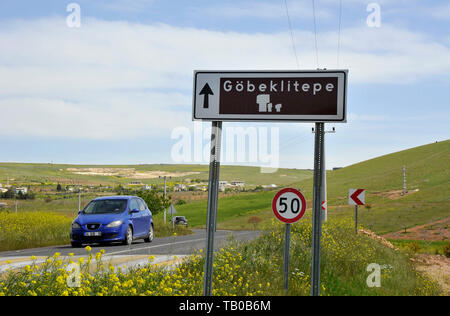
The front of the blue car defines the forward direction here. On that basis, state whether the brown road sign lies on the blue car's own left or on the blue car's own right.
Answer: on the blue car's own left

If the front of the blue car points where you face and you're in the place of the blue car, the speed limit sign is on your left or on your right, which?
on your left

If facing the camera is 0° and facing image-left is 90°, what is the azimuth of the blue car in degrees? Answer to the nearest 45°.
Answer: approximately 45°

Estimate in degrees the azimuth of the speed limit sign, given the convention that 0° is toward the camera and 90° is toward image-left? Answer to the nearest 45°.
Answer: approximately 0°

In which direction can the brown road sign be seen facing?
toward the camera

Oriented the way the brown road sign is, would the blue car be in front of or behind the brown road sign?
behind

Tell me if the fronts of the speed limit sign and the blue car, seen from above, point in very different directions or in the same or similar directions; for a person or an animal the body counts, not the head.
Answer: same or similar directions

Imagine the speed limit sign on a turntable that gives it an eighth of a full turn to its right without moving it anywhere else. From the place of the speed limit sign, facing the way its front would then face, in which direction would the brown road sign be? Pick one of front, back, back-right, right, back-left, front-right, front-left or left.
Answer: front-left

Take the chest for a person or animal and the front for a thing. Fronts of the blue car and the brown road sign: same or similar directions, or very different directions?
same or similar directions
